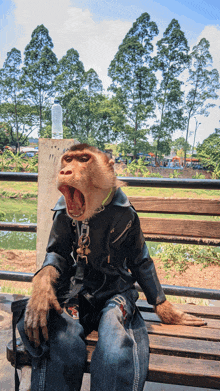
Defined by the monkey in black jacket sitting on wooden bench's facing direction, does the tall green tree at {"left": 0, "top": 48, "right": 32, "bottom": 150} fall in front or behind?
behind

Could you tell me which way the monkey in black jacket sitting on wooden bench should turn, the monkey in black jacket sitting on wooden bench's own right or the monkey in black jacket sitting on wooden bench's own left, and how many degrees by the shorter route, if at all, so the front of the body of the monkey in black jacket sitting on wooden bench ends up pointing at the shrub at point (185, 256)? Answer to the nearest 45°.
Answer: approximately 180°

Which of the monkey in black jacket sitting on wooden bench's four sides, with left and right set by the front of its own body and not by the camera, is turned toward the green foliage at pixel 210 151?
back

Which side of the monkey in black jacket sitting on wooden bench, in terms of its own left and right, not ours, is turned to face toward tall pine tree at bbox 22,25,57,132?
back

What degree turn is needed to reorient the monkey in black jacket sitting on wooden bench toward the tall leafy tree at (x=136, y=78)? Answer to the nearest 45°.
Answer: approximately 180°

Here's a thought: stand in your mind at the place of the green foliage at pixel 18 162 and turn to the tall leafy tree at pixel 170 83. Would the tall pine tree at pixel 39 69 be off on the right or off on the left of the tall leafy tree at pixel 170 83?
left

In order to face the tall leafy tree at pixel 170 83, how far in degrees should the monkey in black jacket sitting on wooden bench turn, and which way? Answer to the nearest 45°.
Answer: approximately 180°

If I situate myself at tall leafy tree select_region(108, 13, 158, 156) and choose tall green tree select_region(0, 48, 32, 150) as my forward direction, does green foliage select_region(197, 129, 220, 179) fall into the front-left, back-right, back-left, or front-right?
back-left

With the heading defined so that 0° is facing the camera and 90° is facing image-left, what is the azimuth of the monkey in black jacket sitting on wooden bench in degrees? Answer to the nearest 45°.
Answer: approximately 0°
